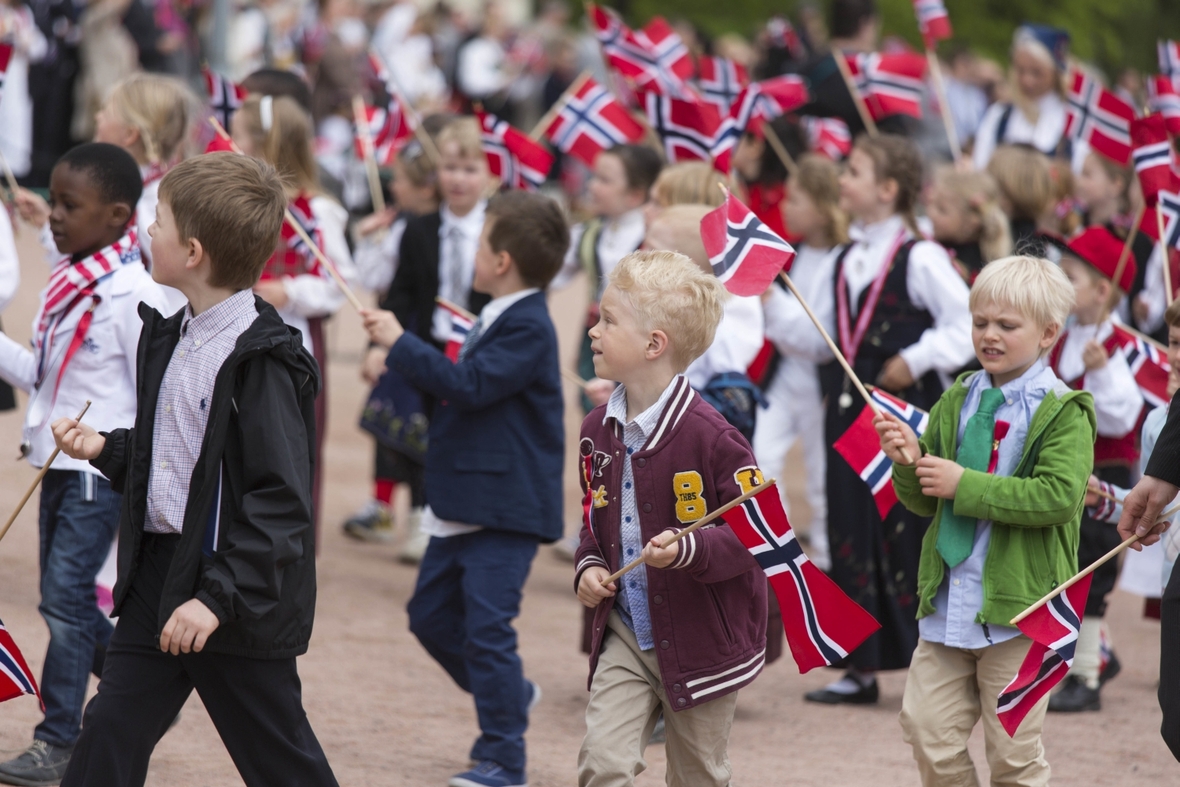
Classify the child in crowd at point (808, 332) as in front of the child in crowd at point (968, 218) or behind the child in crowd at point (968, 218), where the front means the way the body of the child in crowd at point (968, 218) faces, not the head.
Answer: in front

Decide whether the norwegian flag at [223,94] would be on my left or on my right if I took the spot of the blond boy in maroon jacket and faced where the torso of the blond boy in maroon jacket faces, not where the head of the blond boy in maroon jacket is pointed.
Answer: on my right
